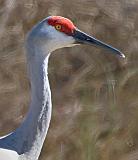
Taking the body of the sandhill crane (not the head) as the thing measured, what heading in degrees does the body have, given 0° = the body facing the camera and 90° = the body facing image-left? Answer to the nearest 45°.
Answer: approximately 270°
